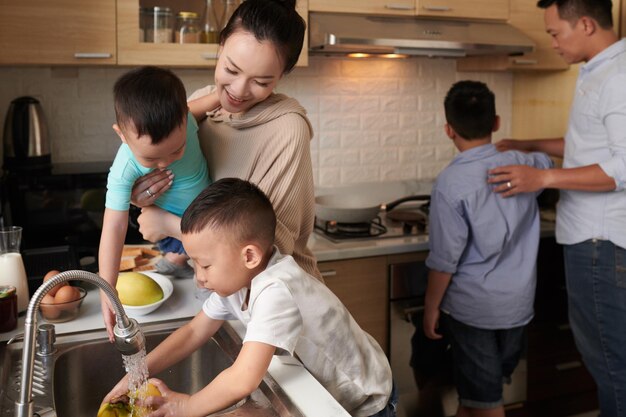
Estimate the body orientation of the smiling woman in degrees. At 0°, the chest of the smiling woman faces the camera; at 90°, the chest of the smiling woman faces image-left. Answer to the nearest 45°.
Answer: approximately 45°

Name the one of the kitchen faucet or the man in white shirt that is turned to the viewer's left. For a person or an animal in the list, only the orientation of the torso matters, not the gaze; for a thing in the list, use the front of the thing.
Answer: the man in white shirt

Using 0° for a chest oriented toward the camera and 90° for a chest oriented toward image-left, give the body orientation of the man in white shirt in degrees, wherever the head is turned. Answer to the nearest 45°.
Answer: approximately 90°

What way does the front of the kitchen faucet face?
to the viewer's right

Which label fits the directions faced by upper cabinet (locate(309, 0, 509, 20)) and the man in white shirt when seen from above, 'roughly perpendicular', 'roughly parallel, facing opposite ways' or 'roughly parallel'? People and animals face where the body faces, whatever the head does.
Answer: roughly perpendicular

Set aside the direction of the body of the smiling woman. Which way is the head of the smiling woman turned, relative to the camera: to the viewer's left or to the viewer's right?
to the viewer's left

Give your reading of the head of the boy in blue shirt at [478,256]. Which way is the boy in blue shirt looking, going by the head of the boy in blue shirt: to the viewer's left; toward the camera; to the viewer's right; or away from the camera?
away from the camera

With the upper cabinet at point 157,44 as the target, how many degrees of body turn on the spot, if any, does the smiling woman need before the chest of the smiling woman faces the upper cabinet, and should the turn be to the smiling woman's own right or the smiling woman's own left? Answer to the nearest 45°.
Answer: approximately 135° to the smiling woman's own right

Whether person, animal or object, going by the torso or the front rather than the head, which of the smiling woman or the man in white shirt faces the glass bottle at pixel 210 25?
the man in white shirt
